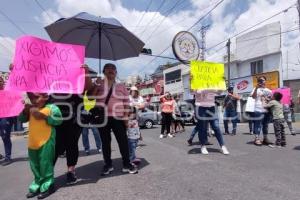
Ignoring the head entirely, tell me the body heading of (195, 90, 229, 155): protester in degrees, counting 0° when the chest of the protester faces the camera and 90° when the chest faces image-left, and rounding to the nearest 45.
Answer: approximately 0°

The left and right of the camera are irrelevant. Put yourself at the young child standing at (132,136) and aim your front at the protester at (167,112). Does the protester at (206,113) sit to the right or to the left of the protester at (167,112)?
right

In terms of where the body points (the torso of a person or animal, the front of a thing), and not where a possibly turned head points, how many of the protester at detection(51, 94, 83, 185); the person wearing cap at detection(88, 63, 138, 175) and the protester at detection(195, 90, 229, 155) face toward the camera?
3

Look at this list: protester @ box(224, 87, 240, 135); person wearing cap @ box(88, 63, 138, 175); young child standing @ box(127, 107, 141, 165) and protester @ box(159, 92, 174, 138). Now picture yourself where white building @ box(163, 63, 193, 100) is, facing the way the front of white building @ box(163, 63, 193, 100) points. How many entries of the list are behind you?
0

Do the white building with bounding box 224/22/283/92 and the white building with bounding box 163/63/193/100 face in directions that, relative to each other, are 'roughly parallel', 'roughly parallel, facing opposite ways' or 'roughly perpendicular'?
roughly parallel

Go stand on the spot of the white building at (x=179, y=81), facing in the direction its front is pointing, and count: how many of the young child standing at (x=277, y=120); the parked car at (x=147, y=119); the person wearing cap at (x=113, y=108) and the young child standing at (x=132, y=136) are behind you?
0

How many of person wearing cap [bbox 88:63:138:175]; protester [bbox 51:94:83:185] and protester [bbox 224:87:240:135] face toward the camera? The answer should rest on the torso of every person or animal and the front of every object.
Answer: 3

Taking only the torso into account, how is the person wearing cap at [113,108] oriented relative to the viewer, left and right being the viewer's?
facing the viewer

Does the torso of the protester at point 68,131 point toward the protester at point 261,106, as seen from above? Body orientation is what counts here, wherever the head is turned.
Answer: no

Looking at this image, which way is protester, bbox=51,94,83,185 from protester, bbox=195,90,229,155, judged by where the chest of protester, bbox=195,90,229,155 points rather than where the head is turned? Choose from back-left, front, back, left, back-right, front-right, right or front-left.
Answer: front-right

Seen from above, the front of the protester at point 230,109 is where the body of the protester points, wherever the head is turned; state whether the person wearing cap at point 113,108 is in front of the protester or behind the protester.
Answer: in front

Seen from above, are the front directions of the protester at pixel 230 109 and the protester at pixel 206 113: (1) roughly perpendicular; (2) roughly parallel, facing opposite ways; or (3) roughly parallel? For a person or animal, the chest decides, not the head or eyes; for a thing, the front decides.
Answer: roughly parallel

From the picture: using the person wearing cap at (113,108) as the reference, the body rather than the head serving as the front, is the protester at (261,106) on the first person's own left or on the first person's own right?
on the first person's own left
